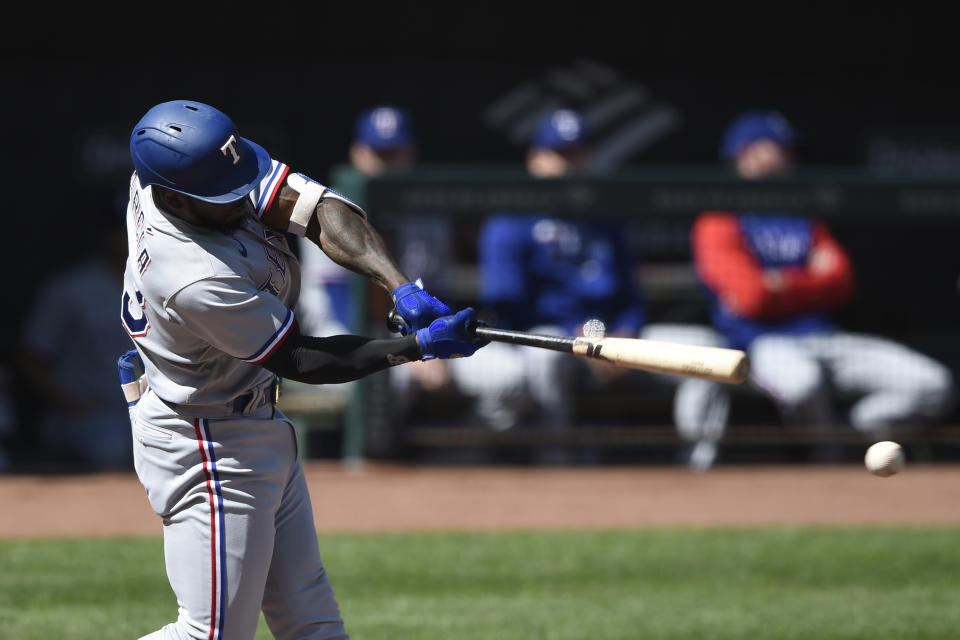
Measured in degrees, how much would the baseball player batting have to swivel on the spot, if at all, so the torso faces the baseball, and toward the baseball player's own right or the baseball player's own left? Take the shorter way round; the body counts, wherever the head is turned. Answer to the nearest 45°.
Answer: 0° — they already face it

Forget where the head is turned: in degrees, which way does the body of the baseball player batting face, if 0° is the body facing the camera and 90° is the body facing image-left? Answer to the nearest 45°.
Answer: approximately 270°

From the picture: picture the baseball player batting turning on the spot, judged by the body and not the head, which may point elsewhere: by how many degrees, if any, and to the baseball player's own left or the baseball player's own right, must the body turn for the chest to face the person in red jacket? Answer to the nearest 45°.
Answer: approximately 45° to the baseball player's own left

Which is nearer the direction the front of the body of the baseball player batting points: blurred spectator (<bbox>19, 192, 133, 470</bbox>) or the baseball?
the baseball

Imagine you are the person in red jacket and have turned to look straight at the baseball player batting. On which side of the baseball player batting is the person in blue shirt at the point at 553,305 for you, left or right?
right
